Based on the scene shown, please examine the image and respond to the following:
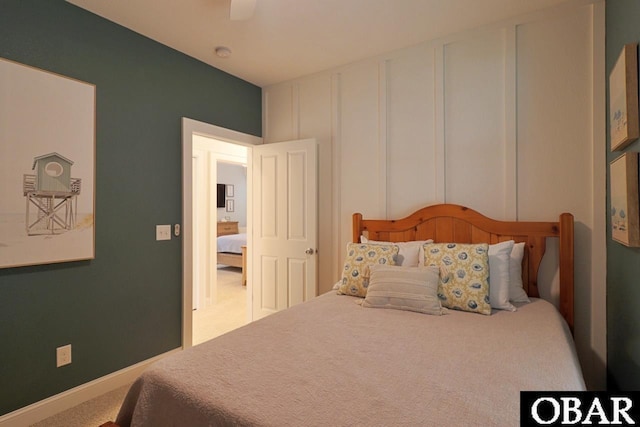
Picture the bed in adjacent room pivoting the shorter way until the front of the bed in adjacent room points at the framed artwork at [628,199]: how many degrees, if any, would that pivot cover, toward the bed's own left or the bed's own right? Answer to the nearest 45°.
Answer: approximately 45° to the bed's own right

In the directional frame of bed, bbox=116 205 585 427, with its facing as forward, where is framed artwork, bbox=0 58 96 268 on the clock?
The framed artwork is roughly at 2 o'clock from the bed.

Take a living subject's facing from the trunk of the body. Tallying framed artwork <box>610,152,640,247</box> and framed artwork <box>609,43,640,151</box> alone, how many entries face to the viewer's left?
2

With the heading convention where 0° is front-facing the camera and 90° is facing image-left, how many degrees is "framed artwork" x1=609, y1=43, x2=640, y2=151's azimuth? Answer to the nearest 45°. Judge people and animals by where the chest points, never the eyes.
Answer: approximately 90°

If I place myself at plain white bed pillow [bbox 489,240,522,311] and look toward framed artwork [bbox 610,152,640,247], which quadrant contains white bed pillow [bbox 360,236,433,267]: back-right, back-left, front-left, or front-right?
back-right

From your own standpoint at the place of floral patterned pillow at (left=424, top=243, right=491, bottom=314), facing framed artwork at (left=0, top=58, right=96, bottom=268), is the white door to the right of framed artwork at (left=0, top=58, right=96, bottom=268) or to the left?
right

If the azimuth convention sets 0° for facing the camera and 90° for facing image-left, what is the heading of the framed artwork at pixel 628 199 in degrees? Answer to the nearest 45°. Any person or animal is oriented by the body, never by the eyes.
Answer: approximately 90°
